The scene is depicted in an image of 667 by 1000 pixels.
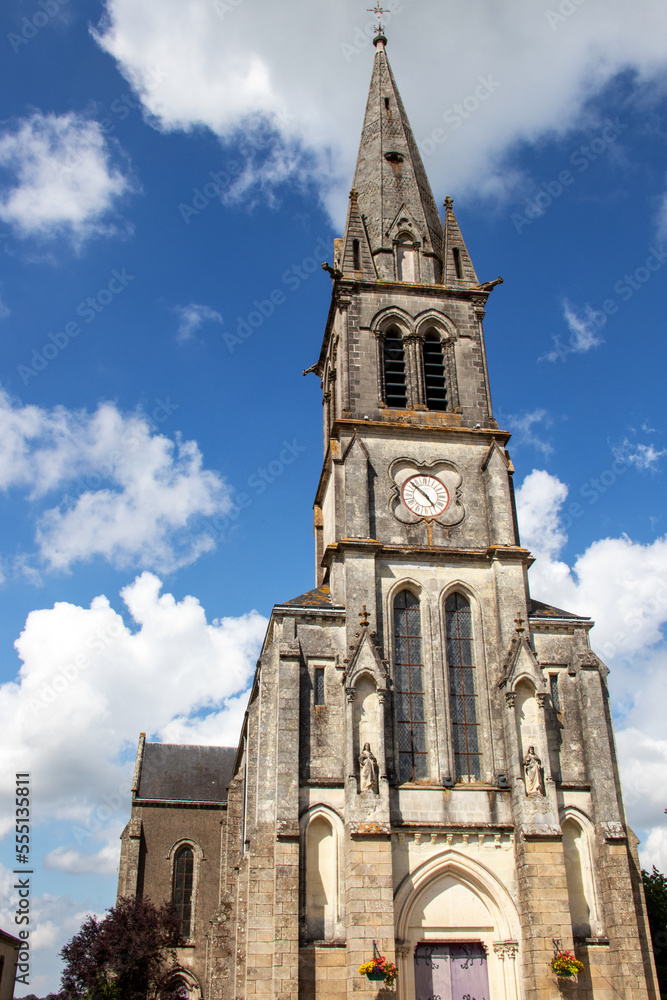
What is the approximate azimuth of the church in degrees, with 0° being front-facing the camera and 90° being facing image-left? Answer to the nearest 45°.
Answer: approximately 0°
